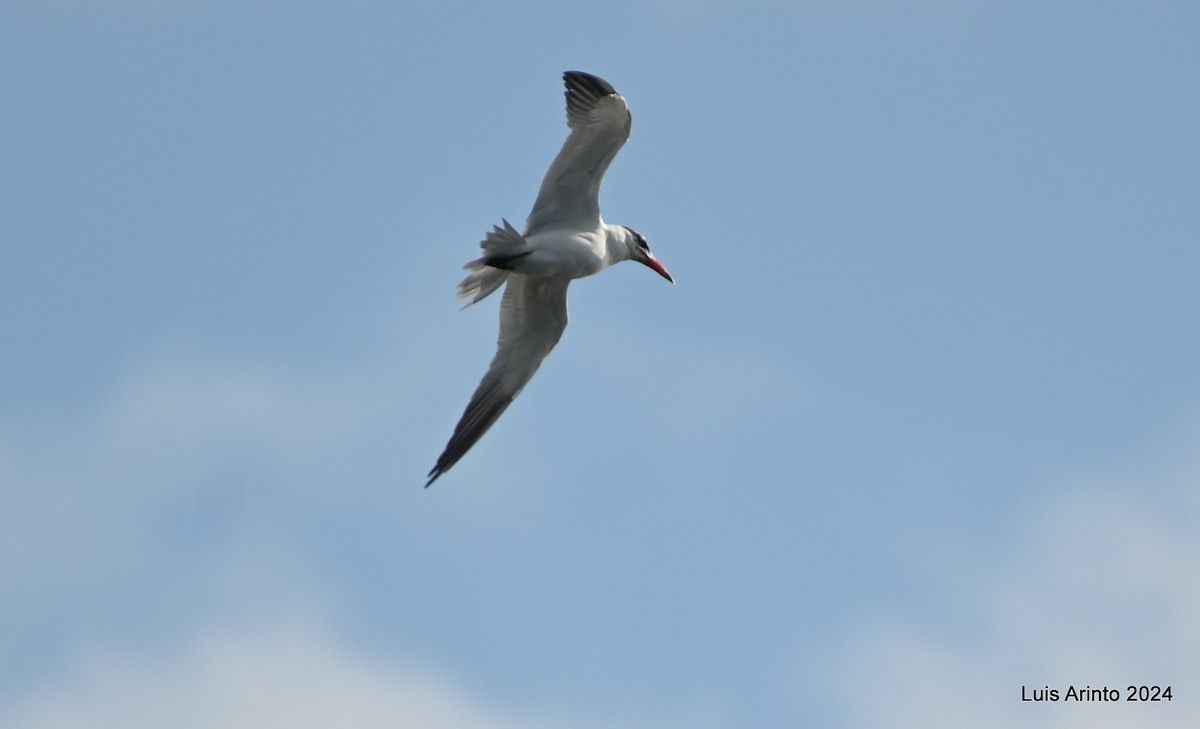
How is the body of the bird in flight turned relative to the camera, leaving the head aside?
to the viewer's right
